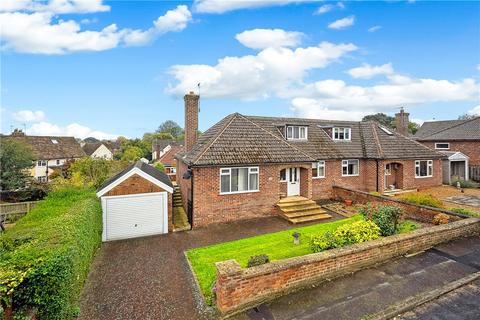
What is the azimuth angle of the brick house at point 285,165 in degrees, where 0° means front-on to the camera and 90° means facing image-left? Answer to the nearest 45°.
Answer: approximately 315°

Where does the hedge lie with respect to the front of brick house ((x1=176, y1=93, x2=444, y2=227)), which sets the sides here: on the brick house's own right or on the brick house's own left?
on the brick house's own right

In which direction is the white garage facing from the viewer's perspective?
toward the camera

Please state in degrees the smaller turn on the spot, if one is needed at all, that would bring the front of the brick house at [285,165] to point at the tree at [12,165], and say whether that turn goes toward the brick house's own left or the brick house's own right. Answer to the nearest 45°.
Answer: approximately 135° to the brick house's own right

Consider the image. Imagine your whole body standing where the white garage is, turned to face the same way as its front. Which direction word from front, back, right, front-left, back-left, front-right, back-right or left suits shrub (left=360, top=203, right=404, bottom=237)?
front-left

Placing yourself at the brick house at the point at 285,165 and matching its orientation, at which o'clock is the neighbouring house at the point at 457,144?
The neighbouring house is roughly at 9 o'clock from the brick house.

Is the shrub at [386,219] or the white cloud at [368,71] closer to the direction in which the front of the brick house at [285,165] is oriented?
the shrub

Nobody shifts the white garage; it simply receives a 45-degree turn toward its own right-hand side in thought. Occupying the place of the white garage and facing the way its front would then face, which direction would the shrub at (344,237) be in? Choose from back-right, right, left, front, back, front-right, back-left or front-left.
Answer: left

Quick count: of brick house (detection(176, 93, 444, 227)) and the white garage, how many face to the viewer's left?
0
